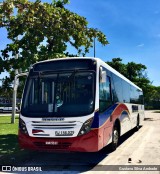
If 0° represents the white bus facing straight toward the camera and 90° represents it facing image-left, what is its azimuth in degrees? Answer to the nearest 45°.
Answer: approximately 45°

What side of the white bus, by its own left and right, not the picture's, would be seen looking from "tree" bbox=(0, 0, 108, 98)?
right
